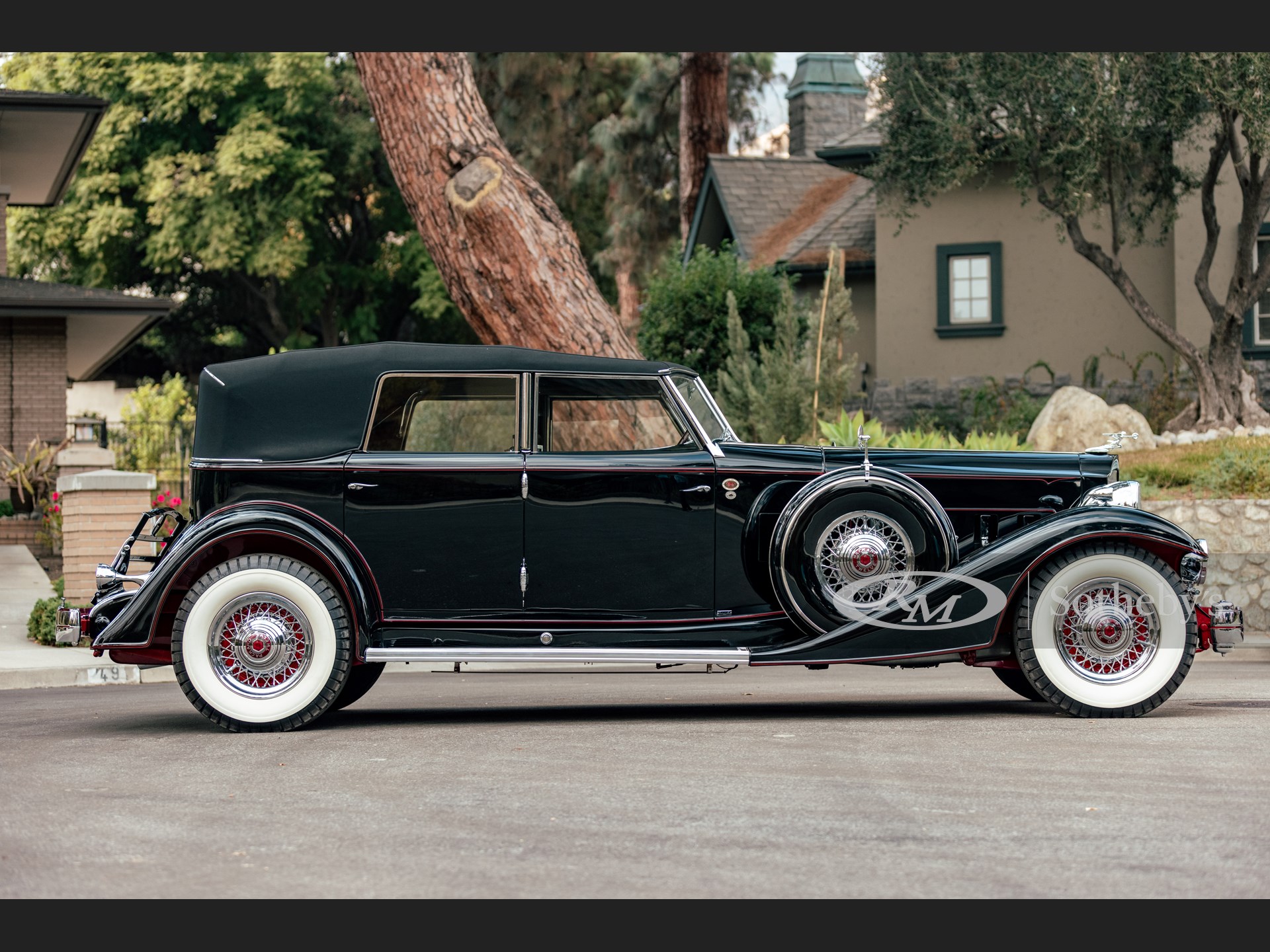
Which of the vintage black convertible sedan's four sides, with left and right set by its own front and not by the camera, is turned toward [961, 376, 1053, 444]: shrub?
left

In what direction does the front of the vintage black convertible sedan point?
to the viewer's right

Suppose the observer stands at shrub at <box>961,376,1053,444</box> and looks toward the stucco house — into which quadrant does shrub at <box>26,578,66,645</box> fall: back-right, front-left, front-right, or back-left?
back-left

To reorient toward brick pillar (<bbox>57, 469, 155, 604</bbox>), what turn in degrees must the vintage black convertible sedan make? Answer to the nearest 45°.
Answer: approximately 135° to its left

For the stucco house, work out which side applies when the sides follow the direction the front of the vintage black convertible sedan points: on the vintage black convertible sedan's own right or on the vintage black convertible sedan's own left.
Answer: on the vintage black convertible sedan's own left

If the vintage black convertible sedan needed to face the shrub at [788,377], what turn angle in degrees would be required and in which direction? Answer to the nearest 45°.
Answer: approximately 90° to its left

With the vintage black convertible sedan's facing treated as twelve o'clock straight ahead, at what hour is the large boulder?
The large boulder is roughly at 10 o'clock from the vintage black convertible sedan.

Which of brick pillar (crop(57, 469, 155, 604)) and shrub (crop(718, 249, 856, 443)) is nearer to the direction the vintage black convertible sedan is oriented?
the shrub

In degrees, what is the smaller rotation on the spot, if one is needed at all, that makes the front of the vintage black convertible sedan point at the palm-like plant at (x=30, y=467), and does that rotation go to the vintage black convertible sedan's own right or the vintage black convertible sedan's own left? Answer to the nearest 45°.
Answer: approximately 135° to the vintage black convertible sedan's own left

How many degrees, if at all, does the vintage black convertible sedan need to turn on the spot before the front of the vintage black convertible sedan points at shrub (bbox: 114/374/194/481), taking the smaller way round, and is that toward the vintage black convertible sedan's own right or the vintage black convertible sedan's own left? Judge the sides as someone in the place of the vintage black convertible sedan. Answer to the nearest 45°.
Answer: approximately 135° to the vintage black convertible sedan's own left

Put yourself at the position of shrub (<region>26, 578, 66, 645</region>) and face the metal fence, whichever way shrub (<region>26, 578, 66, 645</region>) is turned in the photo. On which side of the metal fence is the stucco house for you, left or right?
right
